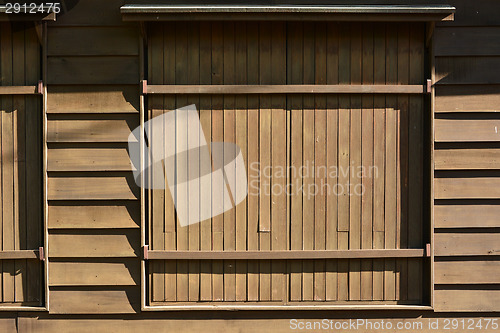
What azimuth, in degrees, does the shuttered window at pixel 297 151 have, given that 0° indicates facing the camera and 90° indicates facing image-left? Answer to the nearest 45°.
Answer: approximately 0°
